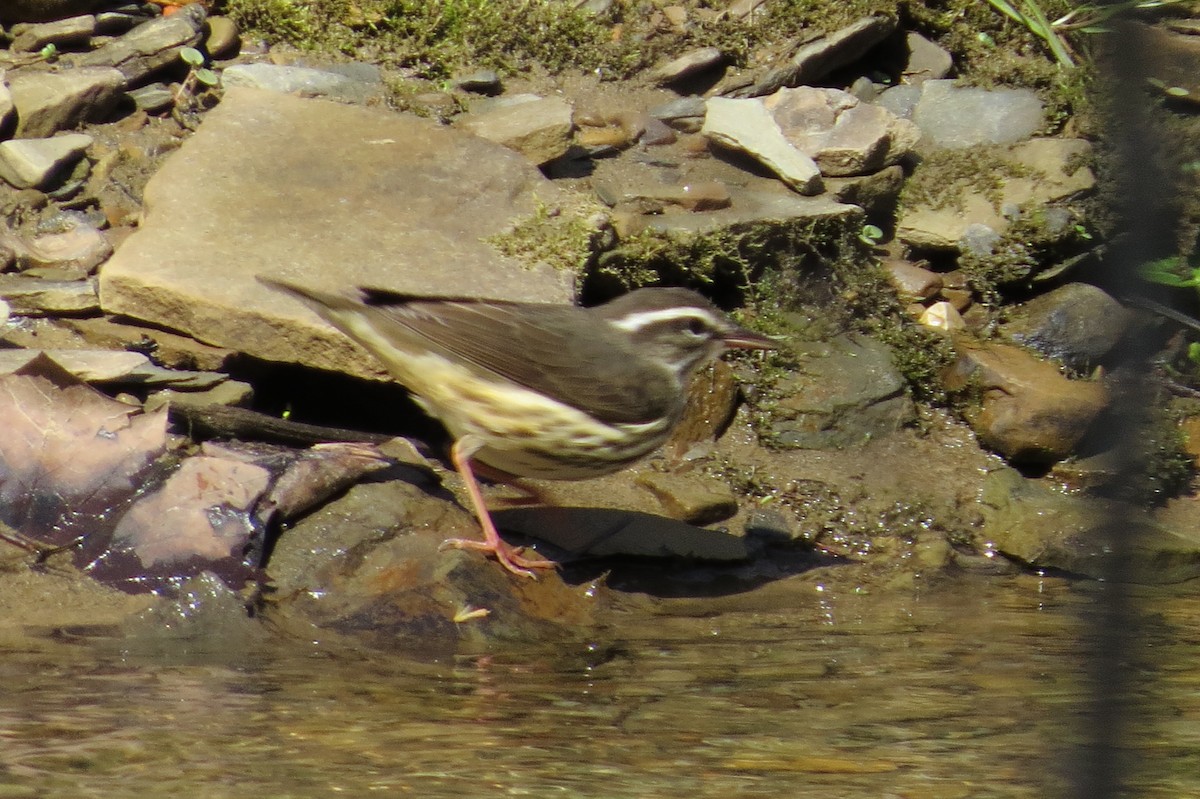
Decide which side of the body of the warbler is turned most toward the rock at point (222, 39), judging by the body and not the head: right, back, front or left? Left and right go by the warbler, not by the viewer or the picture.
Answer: left

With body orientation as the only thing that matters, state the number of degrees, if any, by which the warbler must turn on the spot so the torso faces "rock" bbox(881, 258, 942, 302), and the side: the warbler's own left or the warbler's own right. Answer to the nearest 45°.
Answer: approximately 45° to the warbler's own left

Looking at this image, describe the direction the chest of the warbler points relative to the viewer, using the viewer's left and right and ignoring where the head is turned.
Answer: facing to the right of the viewer

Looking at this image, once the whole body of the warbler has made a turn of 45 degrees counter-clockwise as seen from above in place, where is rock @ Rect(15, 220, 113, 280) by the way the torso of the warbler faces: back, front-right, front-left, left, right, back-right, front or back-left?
left

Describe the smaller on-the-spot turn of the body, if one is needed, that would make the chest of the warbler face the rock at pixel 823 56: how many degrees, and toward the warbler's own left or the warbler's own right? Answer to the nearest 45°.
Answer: approximately 45° to the warbler's own left

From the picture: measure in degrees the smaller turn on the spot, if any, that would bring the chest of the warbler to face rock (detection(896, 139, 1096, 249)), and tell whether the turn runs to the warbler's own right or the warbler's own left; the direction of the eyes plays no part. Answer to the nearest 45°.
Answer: approximately 45° to the warbler's own left

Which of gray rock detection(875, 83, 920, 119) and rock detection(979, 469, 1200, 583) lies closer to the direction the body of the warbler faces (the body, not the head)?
the rock

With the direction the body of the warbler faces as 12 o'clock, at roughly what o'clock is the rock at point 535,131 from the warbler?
The rock is roughly at 9 o'clock from the warbler.

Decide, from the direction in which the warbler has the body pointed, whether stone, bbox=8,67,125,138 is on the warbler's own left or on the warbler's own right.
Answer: on the warbler's own left

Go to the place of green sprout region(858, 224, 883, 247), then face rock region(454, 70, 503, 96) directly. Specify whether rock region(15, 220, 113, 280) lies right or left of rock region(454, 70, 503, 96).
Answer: left
